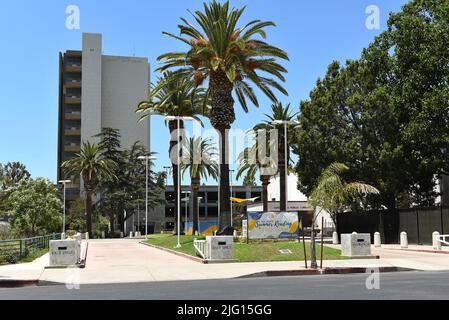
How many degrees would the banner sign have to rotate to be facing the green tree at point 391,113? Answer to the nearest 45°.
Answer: approximately 135° to its left

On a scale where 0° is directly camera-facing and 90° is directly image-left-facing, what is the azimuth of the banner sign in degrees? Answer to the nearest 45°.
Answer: approximately 0°

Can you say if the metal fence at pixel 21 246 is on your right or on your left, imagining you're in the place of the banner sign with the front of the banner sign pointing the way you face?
on your right
